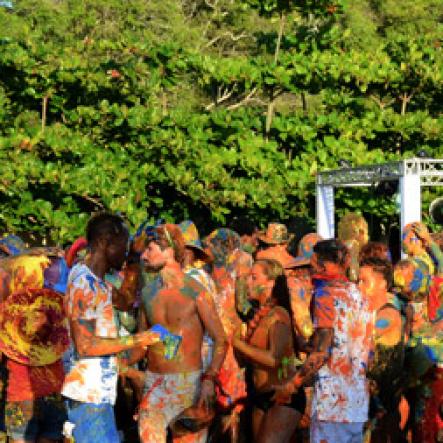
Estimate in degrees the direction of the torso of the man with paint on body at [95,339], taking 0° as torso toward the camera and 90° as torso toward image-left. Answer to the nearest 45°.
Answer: approximately 270°

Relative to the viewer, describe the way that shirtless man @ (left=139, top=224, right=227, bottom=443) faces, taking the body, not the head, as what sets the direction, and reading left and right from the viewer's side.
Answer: facing the viewer and to the left of the viewer

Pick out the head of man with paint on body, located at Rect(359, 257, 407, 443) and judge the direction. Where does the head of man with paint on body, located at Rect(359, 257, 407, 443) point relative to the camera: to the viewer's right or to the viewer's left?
to the viewer's left

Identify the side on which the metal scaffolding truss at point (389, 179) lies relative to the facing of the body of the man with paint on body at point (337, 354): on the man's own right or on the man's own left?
on the man's own right

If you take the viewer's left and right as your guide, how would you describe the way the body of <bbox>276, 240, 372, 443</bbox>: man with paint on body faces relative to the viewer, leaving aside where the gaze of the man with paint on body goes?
facing away from the viewer and to the left of the viewer

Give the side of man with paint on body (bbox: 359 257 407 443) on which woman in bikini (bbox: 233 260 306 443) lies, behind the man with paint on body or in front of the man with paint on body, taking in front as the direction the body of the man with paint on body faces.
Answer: in front

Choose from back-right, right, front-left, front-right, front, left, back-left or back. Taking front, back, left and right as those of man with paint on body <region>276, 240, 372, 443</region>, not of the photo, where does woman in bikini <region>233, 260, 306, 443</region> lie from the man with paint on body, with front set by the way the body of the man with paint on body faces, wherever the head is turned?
front

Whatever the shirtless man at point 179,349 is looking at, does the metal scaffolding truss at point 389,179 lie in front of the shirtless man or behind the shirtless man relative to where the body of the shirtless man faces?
behind

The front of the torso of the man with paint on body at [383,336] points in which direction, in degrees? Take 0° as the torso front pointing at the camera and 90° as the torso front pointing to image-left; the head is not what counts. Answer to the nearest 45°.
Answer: approximately 90°

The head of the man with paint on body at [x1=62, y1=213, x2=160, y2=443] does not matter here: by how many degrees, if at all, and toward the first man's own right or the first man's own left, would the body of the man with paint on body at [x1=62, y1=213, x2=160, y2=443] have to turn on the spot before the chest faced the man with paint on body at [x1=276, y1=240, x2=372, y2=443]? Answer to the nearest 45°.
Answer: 0° — they already face them

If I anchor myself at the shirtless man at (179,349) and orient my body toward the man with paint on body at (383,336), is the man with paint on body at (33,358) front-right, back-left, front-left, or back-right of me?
back-left
